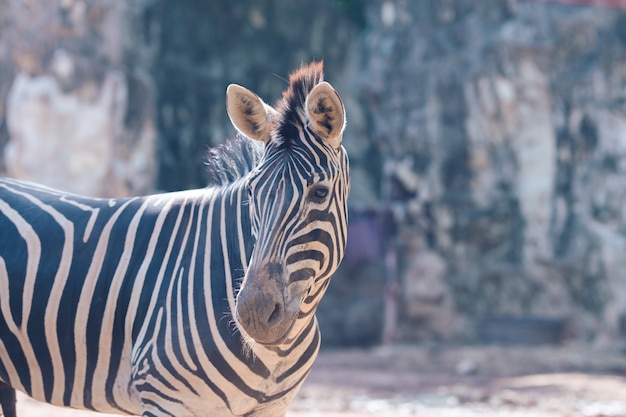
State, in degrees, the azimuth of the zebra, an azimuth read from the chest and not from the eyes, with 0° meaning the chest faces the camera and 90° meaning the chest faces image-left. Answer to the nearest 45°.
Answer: approximately 315°
